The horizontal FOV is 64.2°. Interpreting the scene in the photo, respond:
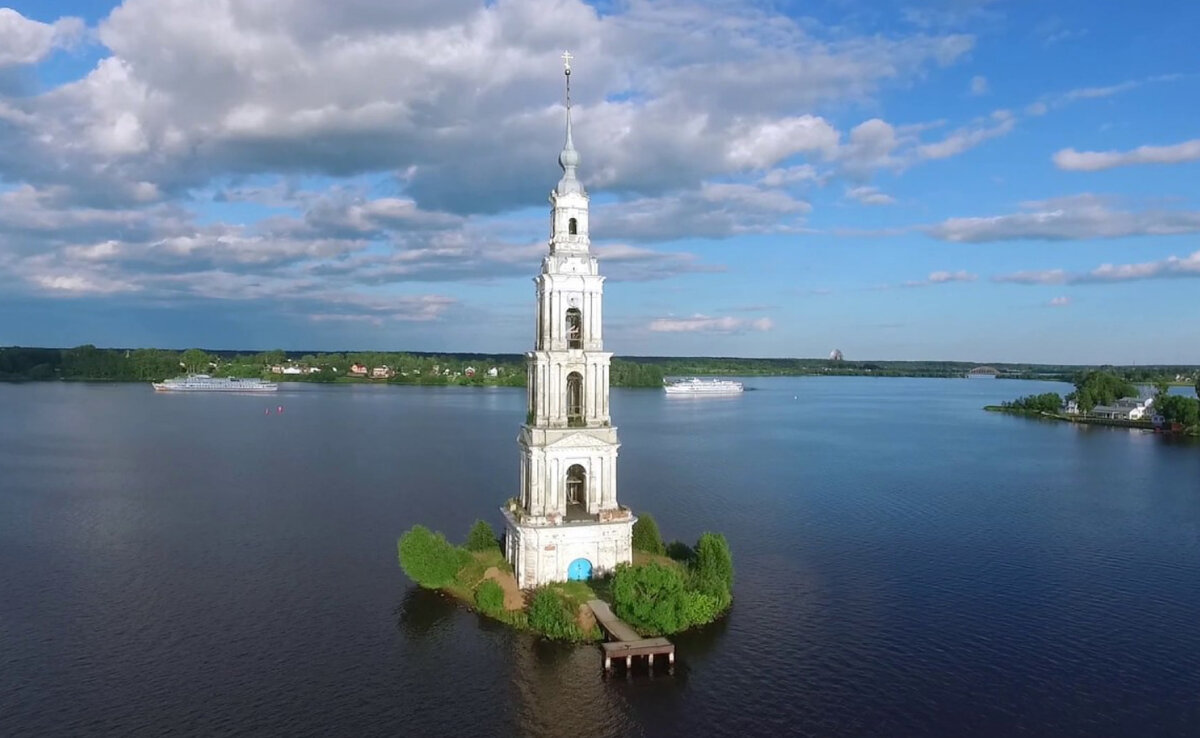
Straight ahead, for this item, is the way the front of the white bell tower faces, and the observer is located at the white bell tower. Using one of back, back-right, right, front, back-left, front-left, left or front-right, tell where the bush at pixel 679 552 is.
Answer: back-left

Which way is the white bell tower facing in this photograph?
toward the camera

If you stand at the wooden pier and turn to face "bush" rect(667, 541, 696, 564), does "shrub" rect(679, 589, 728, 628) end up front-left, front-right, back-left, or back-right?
front-right

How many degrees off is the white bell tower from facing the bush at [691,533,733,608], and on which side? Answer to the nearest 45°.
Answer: approximately 90° to its left

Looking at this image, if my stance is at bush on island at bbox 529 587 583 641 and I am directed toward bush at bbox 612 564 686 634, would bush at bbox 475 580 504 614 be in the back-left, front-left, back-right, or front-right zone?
back-left

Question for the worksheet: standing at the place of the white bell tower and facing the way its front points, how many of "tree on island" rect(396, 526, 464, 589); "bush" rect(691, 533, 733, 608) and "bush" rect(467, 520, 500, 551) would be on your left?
1

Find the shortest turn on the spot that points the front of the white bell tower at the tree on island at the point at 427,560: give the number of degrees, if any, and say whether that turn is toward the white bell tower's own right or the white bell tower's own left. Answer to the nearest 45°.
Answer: approximately 90° to the white bell tower's own right
